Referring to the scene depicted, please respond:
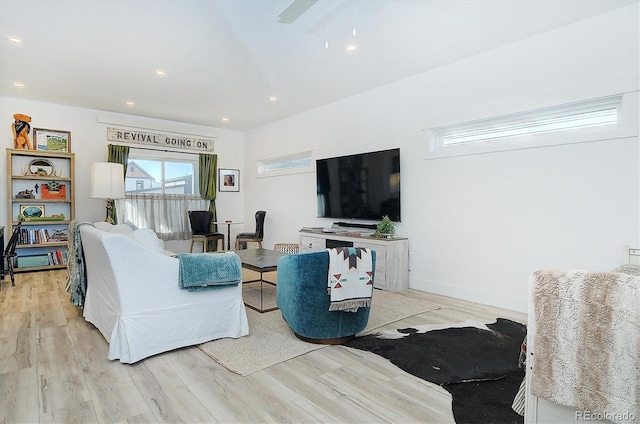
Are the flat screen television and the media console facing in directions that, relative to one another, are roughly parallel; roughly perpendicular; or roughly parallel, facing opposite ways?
roughly parallel

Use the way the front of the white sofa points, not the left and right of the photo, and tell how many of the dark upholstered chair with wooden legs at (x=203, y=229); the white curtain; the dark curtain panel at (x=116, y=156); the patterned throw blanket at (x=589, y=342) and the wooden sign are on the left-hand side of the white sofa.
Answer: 4

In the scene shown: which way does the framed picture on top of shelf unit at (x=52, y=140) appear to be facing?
toward the camera

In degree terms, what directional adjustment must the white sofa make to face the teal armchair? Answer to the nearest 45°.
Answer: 0° — it already faces it

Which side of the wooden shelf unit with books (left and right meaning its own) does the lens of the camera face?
front

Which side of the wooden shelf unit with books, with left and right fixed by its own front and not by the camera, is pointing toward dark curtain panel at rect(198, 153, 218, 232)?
left

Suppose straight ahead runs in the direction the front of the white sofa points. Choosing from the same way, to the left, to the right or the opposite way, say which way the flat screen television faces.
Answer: the opposite way

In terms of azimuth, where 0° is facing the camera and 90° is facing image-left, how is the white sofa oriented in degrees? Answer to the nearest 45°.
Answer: approximately 270°

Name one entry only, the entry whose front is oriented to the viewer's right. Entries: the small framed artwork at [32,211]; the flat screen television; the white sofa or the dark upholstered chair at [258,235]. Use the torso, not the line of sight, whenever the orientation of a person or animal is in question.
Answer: the white sofa

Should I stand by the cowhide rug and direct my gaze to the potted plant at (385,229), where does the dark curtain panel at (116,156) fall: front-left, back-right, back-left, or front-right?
front-left

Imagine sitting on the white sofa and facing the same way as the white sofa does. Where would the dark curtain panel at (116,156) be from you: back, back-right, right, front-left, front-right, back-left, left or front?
left

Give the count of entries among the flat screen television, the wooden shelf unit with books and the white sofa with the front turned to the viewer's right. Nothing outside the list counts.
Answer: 1
